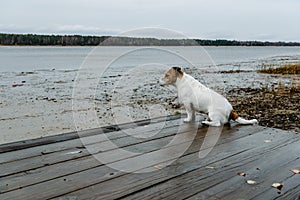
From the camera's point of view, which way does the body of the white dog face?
to the viewer's left

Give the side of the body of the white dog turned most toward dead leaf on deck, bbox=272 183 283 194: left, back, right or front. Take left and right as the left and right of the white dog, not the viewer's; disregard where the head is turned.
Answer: left
